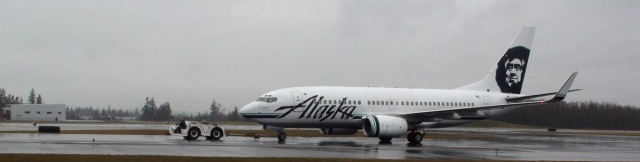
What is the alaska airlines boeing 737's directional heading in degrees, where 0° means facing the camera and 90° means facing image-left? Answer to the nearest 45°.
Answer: approximately 45°
